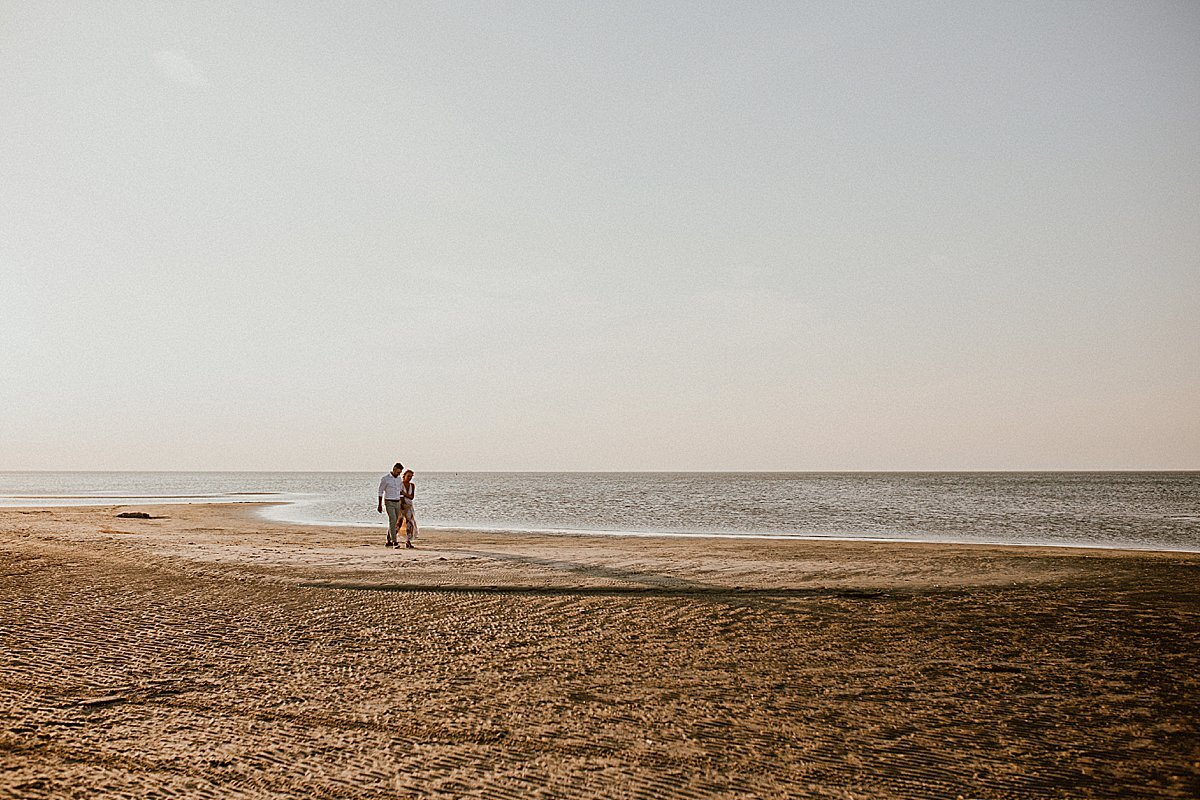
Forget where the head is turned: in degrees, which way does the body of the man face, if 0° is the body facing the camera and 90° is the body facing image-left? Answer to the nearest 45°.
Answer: approximately 315°
